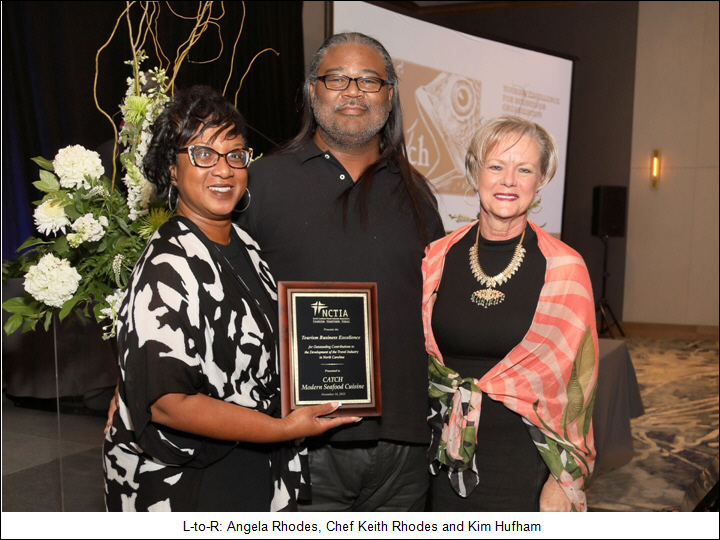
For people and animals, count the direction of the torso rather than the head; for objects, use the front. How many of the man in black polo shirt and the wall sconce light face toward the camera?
2

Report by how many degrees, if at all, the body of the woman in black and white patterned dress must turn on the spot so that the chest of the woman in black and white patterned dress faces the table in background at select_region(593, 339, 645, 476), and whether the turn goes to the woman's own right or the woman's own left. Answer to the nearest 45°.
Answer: approximately 90° to the woman's own left

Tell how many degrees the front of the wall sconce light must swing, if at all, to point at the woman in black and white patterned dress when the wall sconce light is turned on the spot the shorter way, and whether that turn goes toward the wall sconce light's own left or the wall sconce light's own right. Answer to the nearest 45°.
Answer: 0° — it already faces them

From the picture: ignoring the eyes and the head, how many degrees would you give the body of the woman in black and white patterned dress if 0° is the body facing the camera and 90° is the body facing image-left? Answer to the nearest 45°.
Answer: approximately 315°

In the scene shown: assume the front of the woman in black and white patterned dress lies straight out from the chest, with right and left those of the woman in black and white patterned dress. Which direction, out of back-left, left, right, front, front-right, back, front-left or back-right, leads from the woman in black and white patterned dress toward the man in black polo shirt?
left

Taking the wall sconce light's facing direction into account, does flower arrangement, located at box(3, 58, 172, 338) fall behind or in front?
in front

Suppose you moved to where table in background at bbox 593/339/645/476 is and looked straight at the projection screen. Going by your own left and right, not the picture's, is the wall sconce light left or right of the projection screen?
right

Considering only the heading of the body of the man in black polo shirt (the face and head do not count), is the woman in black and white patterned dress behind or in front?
in front

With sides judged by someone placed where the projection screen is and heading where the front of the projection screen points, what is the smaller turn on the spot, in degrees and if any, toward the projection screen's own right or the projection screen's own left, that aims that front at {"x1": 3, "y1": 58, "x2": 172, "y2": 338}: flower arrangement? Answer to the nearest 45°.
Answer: approximately 45° to the projection screen's own right

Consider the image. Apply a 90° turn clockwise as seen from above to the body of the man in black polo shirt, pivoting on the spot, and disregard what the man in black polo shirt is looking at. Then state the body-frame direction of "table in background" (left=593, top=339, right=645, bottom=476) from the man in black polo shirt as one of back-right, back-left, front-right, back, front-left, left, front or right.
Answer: back-right

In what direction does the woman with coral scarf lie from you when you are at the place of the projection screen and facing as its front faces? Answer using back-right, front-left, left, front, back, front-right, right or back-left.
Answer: front-right
